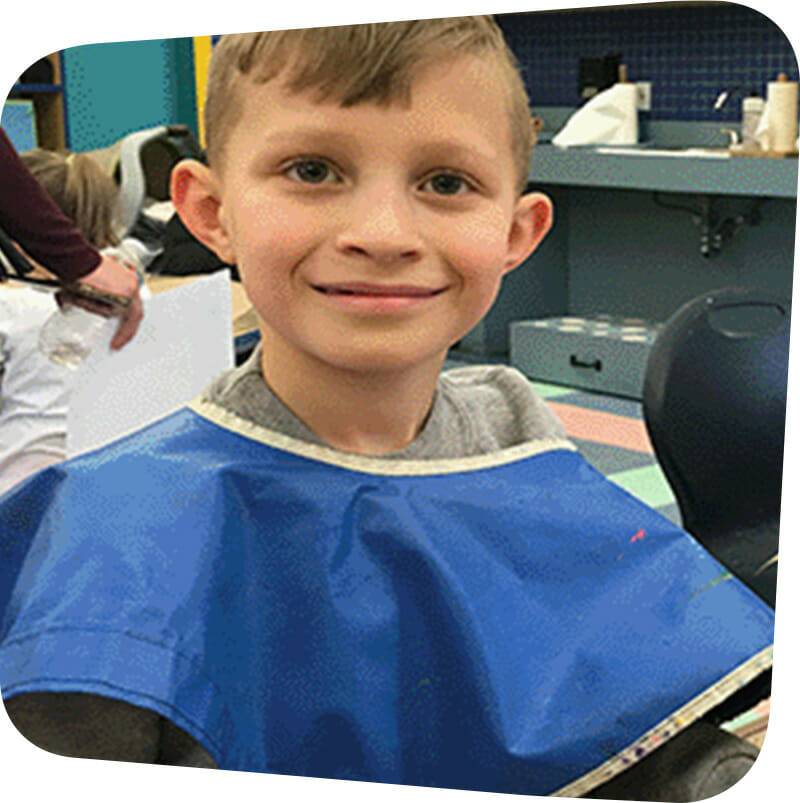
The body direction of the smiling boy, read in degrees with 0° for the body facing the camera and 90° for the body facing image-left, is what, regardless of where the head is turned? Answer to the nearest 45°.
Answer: approximately 0°
